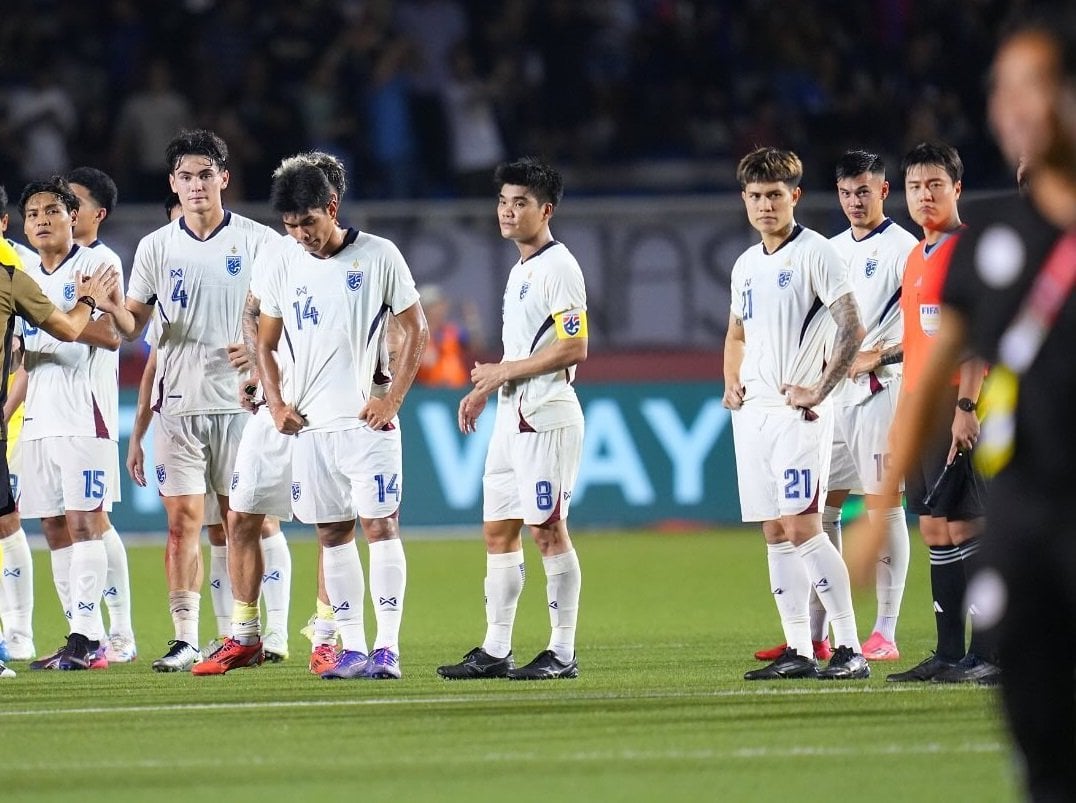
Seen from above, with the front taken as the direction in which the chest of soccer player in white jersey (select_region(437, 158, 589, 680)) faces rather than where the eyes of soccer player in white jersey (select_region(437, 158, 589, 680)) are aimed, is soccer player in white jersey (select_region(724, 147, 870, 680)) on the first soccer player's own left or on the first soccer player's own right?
on the first soccer player's own left

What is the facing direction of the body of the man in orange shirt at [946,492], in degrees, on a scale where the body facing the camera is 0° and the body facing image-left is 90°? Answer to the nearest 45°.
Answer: approximately 45°

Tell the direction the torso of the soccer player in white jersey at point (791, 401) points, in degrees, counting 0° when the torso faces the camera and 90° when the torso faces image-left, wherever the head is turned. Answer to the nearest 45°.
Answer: approximately 45°

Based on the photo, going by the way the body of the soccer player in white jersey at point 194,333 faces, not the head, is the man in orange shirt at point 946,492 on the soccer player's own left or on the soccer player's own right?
on the soccer player's own left

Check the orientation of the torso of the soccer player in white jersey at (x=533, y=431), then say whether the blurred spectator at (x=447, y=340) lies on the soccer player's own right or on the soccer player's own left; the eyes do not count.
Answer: on the soccer player's own right

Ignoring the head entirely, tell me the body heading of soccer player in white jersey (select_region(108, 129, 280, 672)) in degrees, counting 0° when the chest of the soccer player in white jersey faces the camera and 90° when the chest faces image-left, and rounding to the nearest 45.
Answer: approximately 0°
